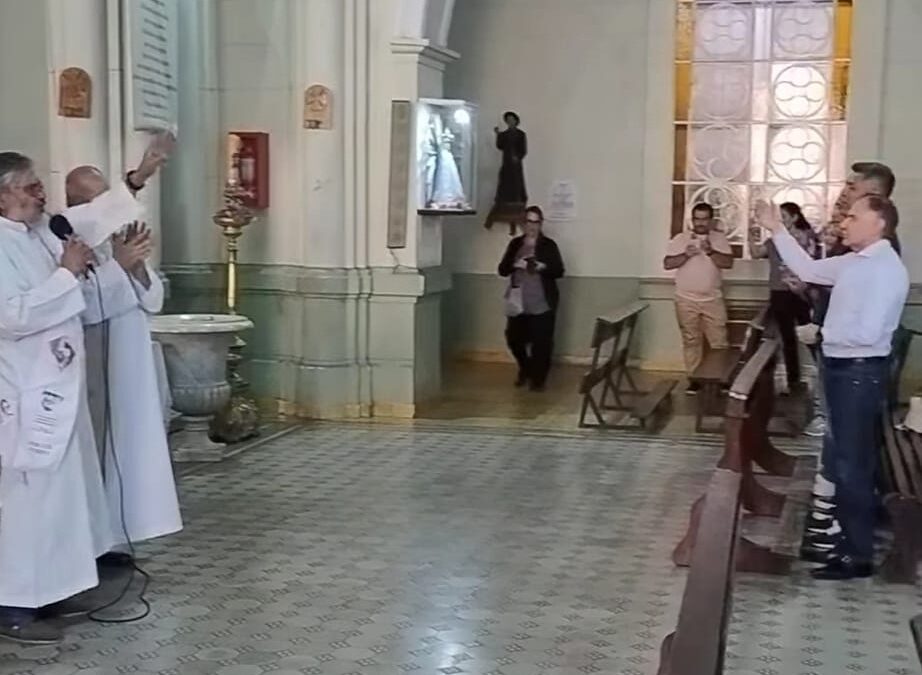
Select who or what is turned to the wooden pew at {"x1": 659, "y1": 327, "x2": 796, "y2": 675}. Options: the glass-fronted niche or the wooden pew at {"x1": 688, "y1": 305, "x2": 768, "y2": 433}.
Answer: the glass-fronted niche

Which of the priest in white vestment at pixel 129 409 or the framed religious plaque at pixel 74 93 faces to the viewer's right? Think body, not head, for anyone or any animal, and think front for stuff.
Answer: the priest in white vestment

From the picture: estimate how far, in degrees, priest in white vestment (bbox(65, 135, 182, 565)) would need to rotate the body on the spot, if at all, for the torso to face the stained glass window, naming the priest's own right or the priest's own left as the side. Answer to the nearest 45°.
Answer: approximately 45° to the priest's own left

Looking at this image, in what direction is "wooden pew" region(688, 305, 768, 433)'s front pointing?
to the viewer's left

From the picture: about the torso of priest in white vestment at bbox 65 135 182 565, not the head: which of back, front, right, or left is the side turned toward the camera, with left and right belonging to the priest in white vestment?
right

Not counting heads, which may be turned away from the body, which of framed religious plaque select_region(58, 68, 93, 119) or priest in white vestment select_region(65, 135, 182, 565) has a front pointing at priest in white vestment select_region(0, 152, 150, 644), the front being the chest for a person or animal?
the framed religious plaque

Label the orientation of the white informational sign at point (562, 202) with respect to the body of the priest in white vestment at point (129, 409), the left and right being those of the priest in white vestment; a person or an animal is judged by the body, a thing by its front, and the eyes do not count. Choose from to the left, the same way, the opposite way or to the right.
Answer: to the right
